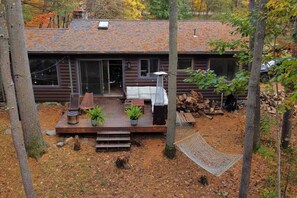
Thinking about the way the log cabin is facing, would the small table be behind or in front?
in front

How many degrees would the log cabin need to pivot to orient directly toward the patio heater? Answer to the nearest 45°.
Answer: approximately 45° to its left

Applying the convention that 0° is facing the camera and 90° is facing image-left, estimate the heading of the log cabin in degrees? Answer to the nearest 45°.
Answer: approximately 0°

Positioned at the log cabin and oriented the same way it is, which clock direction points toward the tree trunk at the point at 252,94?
The tree trunk is roughly at 11 o'clock from the log cabin.

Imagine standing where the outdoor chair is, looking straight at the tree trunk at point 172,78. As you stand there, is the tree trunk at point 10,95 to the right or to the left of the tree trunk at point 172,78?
right

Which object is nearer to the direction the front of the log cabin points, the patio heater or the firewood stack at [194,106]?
the patio heater

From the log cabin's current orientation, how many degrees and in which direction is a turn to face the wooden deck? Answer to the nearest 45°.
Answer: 0° — it already faces it

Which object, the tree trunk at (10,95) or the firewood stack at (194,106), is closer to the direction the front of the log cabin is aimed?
the tree trunk

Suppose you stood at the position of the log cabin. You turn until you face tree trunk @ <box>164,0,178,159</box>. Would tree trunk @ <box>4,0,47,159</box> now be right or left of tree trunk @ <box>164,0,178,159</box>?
right

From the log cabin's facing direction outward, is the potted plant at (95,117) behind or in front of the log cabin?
in front

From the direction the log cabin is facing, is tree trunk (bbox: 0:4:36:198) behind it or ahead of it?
ahead

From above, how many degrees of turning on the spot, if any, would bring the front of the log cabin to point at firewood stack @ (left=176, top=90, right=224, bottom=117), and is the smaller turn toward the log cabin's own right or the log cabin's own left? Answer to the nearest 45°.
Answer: approximately 90° to the log cabin's own left
